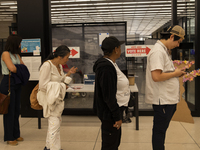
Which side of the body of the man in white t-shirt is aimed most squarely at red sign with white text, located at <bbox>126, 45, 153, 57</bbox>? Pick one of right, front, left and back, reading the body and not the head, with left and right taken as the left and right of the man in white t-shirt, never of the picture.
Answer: left

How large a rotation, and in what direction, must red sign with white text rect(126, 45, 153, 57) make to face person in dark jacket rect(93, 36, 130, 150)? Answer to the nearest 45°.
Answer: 0° — it already faces them

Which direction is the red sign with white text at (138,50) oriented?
toward the camera

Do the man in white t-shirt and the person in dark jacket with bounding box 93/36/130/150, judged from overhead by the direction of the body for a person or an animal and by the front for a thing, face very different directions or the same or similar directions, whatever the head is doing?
same or similar directions

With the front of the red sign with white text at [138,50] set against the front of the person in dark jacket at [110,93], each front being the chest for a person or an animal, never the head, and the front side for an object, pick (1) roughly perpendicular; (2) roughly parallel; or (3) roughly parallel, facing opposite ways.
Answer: roughly perpendicular

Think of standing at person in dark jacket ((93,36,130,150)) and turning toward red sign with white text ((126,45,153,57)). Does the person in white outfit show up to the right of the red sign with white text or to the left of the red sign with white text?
left

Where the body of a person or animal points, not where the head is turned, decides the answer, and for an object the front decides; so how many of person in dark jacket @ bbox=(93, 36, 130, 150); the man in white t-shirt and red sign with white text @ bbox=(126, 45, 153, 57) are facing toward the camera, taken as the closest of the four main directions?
1

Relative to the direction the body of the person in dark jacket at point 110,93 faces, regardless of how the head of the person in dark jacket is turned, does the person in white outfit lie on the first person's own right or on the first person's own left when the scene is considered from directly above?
on the first person's own left
